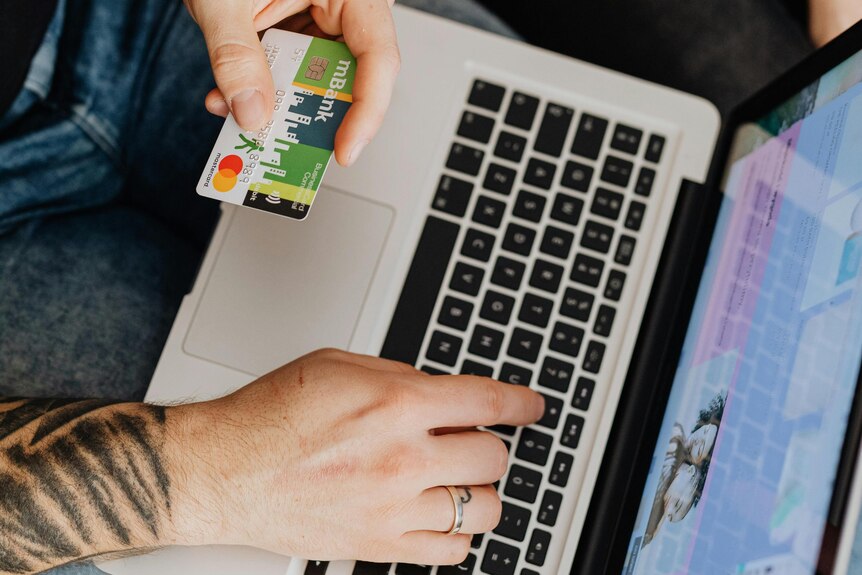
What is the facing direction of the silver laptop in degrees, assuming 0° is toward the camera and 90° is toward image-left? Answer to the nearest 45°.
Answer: approximately 90°
